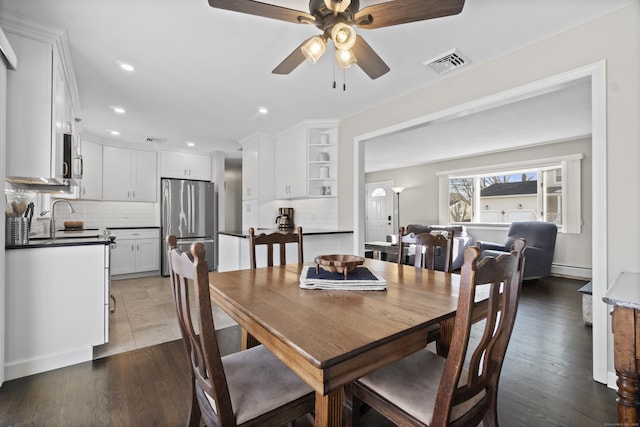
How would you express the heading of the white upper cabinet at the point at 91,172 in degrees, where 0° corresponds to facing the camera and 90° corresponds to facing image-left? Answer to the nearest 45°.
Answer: approximately 315°

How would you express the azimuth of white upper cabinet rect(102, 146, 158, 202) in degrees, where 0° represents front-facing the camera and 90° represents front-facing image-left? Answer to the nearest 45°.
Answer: approximately 0°

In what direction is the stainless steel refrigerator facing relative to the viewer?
toward the camera

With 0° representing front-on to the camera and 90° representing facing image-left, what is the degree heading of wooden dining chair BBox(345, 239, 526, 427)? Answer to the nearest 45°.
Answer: approximately 135°

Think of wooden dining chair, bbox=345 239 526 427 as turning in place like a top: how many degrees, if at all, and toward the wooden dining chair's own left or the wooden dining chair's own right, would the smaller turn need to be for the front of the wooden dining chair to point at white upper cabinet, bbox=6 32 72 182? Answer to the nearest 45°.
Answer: approximately 45° to the wooden dining chair's own left

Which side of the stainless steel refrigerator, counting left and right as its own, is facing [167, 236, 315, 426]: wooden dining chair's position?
front

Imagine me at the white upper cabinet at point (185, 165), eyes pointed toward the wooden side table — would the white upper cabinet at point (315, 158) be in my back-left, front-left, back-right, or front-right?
front-left

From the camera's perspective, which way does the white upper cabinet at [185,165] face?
toward the camera

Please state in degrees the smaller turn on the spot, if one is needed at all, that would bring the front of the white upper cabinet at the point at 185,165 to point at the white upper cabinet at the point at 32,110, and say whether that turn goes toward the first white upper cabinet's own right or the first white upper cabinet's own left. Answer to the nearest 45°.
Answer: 0° — it already faces it

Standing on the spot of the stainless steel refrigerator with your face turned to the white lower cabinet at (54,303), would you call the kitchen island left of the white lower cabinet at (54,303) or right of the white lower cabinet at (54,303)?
left

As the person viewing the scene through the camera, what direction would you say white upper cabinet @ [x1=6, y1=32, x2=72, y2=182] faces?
facing to the right of the viewer

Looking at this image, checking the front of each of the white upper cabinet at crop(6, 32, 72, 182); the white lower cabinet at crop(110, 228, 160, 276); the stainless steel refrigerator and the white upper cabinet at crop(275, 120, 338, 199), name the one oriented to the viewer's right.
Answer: the white upper cabinet at crop(6, 32, 72, 182)

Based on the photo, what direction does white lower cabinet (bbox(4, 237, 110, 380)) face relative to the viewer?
to the viewer's right

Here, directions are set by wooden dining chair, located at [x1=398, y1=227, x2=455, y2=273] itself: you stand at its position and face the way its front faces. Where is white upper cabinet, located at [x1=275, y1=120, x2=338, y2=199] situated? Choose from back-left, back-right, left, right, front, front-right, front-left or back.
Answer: right

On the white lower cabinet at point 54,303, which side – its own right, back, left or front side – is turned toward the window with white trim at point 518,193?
front
